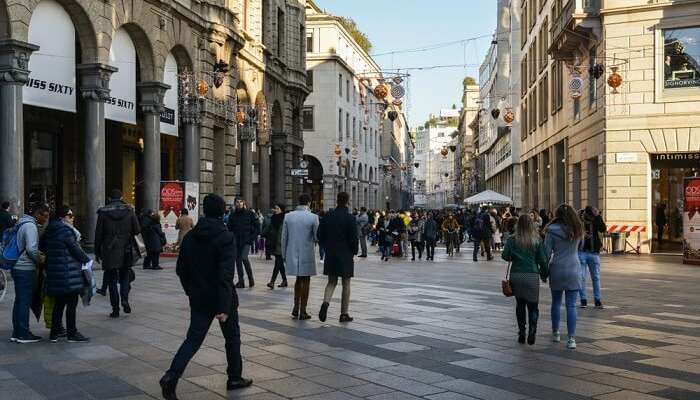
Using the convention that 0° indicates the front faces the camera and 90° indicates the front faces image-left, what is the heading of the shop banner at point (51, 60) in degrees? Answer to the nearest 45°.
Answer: approximately 315°

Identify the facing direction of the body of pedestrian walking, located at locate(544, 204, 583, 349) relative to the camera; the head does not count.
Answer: away from the camera

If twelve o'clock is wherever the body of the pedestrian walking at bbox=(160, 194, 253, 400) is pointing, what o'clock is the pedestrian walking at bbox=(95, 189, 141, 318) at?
the pedestrian walking at bbox=(95, 189, 141, 318) is roughly at 10 o'clock from the pedestrian walking at bbox=(160, 194, 253, 400).

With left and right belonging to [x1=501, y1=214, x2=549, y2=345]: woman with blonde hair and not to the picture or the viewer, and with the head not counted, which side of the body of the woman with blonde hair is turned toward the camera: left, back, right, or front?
back

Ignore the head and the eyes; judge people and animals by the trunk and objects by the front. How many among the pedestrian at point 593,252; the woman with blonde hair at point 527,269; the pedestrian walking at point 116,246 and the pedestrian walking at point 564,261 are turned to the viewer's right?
0

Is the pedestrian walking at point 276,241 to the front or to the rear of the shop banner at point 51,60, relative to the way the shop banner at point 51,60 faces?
to the front

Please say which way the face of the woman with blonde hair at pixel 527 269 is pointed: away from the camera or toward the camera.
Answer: away from the camera

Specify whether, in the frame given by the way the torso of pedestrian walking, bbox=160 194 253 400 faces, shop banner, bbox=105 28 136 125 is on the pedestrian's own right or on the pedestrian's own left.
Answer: on the pedestrian's own left

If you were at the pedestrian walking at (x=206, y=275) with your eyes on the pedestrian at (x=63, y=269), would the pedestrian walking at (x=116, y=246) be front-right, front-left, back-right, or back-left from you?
front-right

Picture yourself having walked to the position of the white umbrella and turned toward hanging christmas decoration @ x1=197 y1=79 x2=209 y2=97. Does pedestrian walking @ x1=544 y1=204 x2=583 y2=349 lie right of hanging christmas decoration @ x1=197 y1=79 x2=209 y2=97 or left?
left
